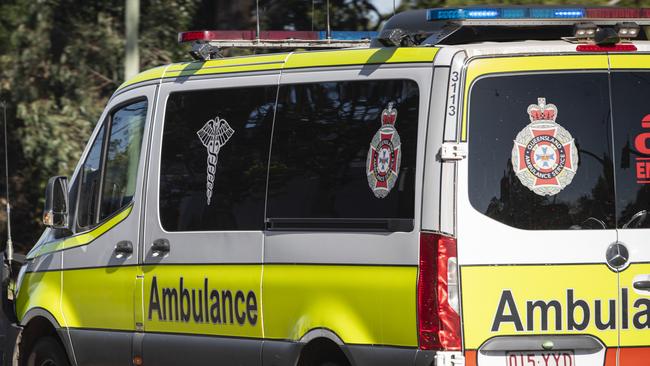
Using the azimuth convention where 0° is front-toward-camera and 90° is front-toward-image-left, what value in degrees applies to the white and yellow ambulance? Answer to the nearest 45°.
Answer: approximately 135°

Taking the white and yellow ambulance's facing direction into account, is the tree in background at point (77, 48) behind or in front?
in front
